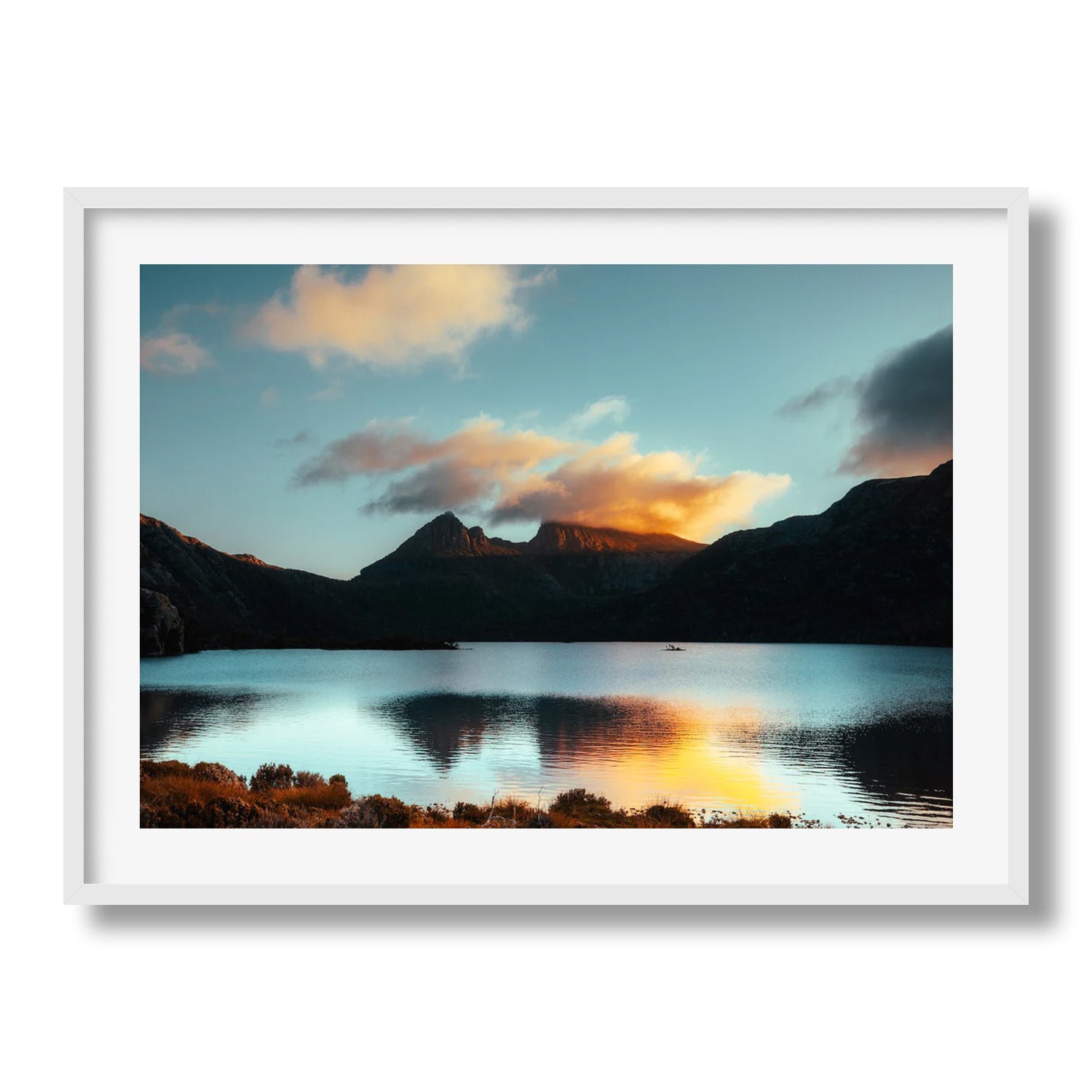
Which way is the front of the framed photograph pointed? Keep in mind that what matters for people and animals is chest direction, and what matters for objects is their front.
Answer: toward the camera
